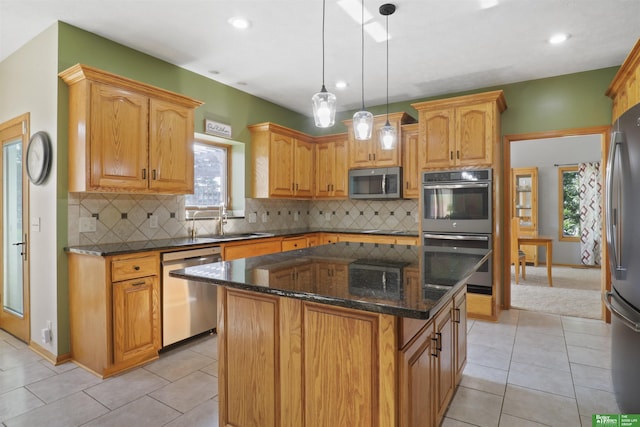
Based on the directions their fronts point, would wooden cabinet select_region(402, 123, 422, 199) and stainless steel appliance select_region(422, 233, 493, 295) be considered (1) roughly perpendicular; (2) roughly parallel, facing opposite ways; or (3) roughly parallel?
roughly parallel

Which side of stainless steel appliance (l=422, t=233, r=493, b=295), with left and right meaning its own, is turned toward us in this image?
front

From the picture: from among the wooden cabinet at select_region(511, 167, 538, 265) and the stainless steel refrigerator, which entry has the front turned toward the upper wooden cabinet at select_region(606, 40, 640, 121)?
the wooden cabinet

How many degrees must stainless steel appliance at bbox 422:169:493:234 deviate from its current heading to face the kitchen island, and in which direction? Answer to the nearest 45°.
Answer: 0° — it already faces it

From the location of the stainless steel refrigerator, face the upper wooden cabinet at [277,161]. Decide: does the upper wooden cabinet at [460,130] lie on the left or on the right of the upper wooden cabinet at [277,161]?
right

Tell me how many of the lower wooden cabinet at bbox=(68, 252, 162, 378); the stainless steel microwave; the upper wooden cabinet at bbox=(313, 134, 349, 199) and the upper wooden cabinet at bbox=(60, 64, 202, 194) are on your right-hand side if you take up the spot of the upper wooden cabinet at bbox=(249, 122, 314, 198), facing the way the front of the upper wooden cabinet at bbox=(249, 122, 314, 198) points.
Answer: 2

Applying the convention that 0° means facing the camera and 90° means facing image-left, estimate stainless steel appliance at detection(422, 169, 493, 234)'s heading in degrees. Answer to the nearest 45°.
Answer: approximately 0°

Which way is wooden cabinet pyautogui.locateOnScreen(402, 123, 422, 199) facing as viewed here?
toward the camera

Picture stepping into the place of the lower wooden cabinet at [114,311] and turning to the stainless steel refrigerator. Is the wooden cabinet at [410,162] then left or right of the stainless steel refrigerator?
left

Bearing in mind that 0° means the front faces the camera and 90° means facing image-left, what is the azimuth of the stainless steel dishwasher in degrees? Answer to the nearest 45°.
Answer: approximately 315°

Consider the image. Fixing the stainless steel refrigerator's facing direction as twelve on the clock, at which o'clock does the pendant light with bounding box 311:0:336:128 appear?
The pendant light is roughly at 12 o'clock from the stainless steel refrigerator.

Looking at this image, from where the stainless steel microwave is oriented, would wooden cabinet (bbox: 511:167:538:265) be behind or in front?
behind

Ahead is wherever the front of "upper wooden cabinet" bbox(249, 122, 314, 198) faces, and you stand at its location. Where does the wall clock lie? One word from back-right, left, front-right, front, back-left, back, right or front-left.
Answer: right

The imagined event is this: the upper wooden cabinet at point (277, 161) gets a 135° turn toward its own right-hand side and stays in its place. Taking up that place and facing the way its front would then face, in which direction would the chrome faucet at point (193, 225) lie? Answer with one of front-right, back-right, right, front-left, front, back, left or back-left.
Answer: front-left
